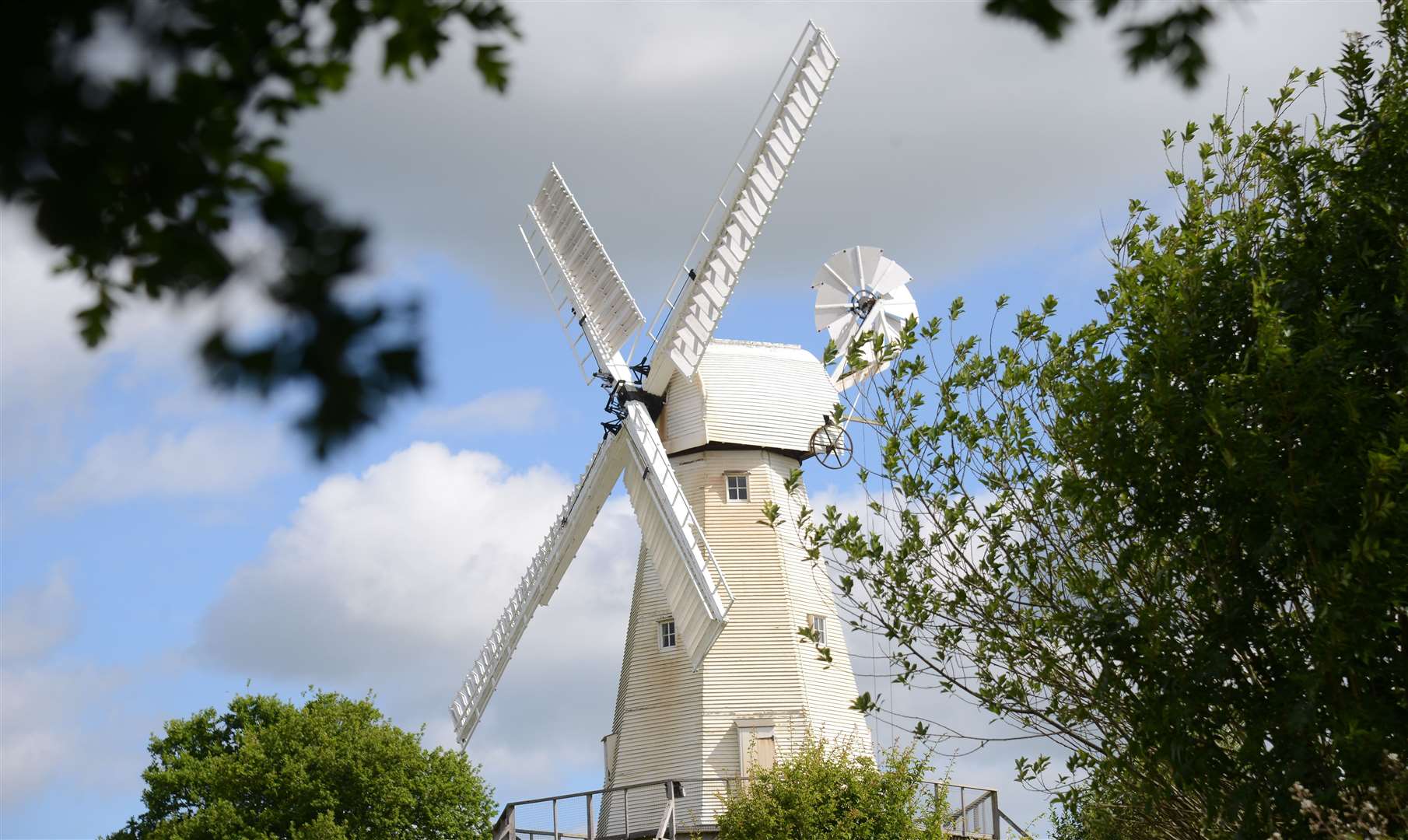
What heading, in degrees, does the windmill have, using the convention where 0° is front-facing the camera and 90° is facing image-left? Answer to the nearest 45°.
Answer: approximately 45°

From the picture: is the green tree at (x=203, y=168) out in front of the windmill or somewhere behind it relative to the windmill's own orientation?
in front

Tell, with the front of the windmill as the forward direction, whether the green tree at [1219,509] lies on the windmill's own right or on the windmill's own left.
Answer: on the windmill's own left
